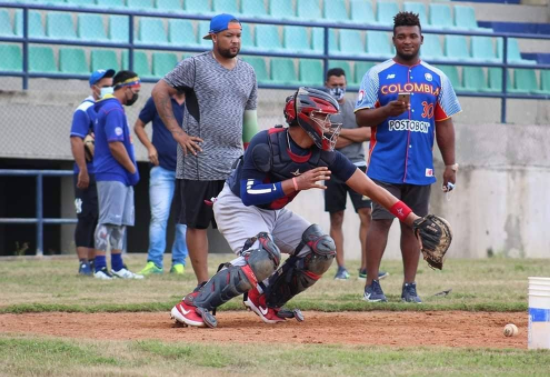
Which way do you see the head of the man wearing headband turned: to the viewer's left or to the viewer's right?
to the viewer's right

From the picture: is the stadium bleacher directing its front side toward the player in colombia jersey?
yes

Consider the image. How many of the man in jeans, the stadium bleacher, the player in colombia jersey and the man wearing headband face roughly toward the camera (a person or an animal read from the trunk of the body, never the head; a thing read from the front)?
3

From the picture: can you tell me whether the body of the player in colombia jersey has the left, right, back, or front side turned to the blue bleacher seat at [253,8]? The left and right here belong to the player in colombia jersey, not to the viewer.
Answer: back

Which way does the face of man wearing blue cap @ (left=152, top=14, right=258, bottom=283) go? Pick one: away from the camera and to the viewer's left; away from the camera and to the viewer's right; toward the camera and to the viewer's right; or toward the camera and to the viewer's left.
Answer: toward the camera and to the viewer's right

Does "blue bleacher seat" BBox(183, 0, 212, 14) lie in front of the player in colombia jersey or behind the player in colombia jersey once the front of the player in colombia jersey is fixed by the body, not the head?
behind

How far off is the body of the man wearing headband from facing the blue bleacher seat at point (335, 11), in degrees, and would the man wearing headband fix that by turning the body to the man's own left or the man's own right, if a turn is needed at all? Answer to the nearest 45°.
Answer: approximately 45° to the man's own left

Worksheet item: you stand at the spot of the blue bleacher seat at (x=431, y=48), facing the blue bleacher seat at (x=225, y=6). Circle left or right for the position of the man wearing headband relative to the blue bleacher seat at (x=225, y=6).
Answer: left

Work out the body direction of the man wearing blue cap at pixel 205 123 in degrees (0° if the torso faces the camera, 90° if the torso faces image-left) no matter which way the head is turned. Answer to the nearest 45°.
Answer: approximately 315°
